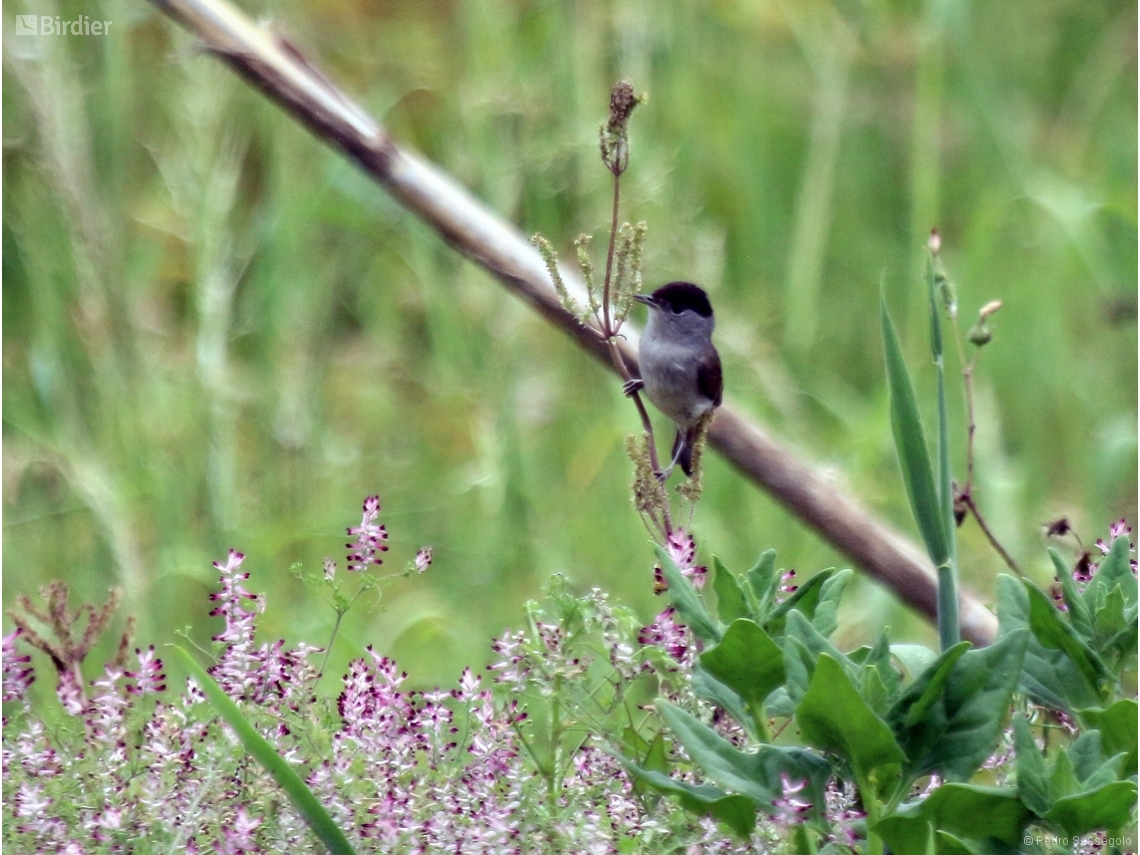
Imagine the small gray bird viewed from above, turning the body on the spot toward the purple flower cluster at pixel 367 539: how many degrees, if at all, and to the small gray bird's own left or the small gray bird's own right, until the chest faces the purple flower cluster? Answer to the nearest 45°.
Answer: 0° — it already faces it

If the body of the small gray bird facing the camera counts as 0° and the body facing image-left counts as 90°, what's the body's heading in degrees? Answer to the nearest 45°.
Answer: approximately 45°
